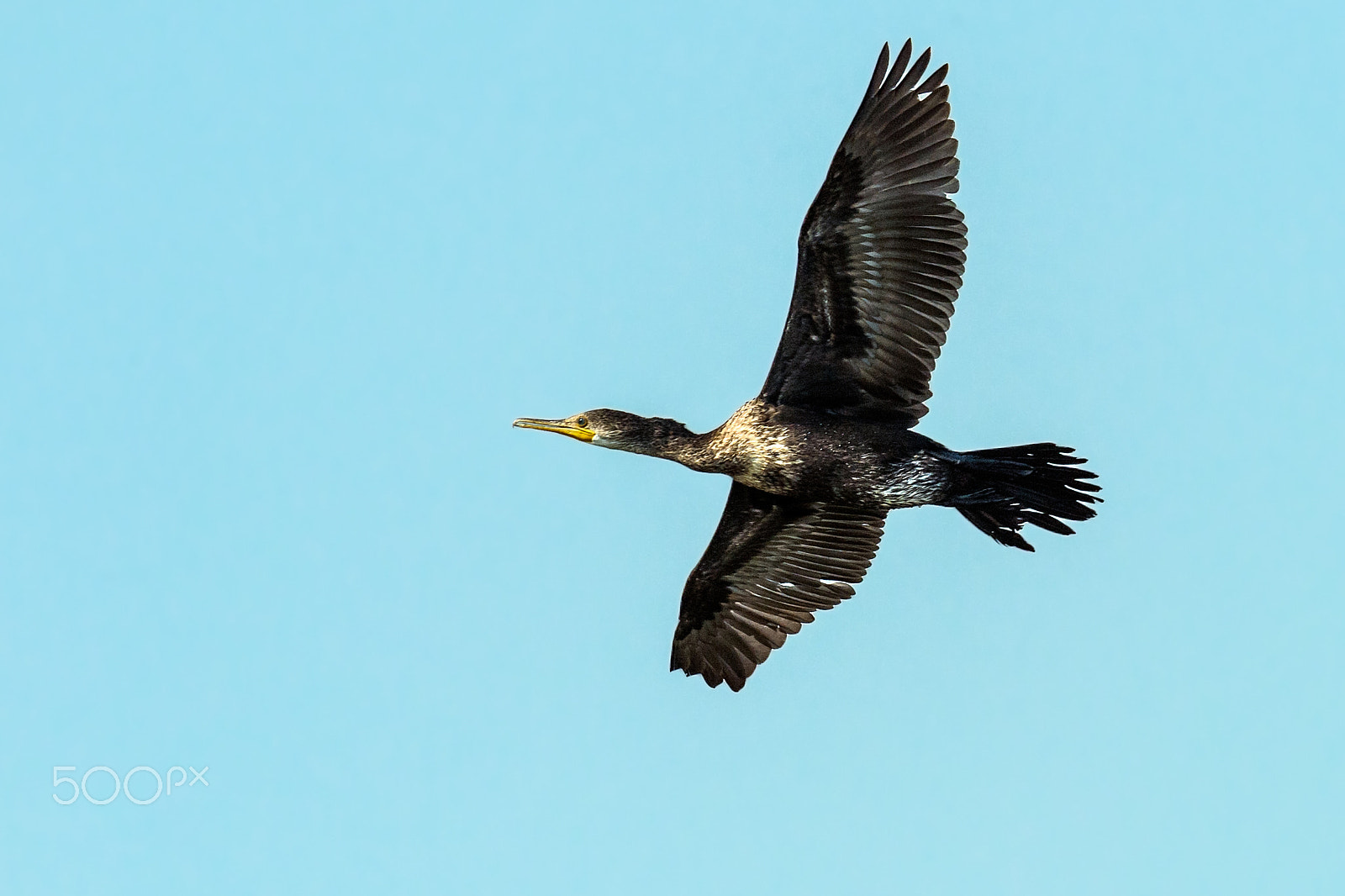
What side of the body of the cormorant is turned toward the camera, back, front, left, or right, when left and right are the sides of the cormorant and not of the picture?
left
